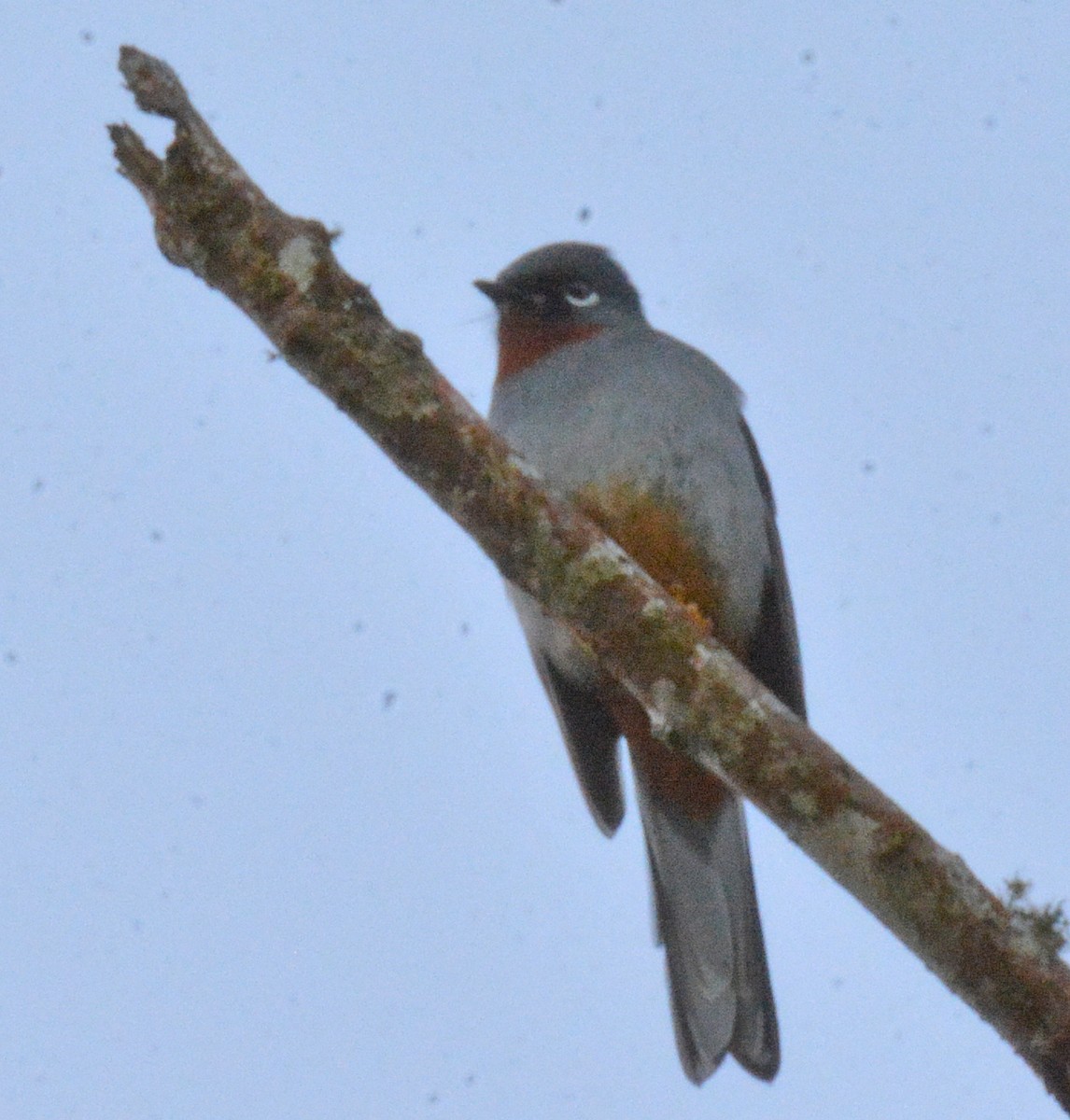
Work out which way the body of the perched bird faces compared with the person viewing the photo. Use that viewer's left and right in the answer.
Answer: facing the viewer and to the left of the viewer
